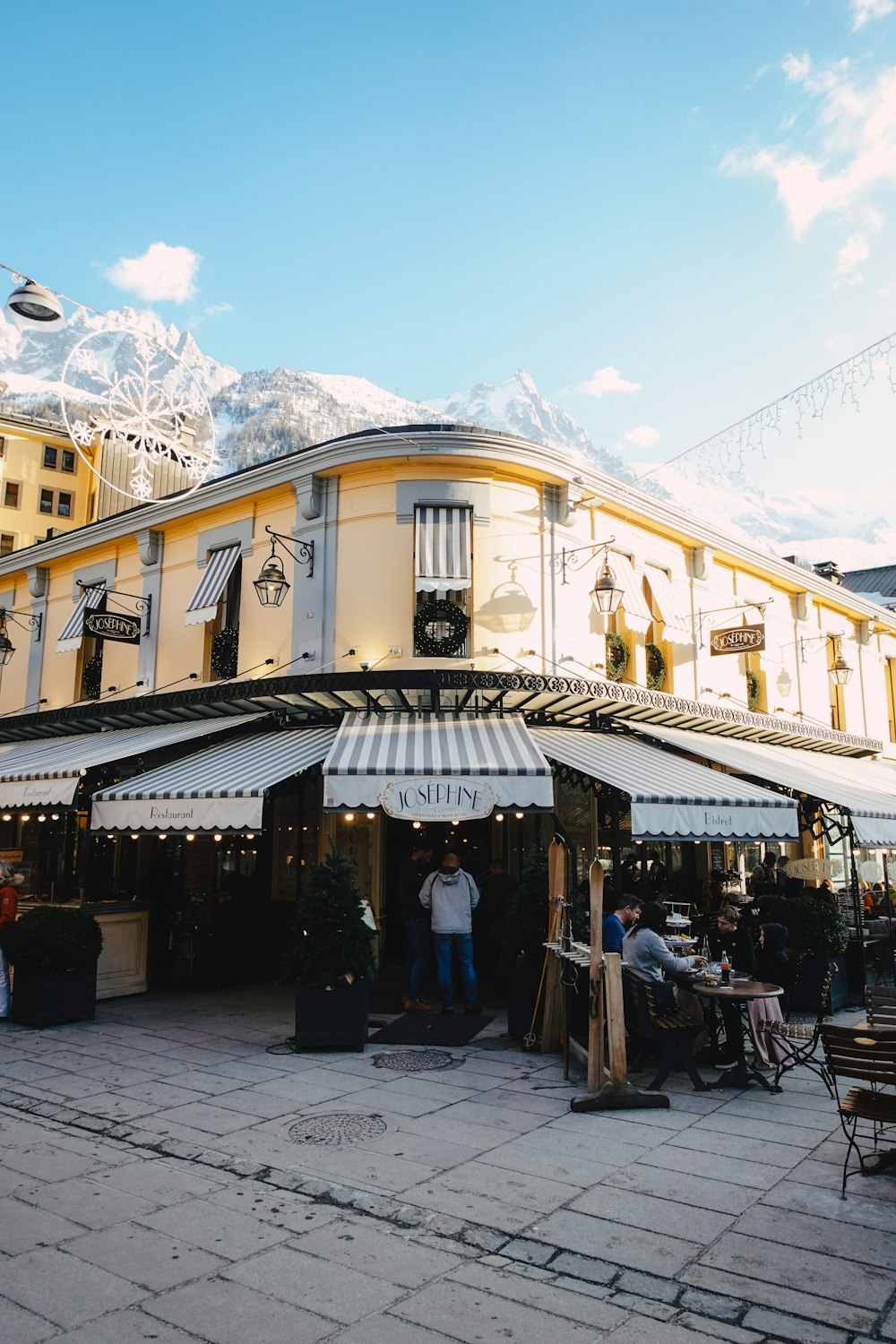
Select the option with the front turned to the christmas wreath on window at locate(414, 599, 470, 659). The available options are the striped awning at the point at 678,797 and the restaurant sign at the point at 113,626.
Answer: the restaurant sign

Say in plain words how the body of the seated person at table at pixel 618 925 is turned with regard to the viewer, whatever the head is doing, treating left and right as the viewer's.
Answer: facing to the right of the viewer

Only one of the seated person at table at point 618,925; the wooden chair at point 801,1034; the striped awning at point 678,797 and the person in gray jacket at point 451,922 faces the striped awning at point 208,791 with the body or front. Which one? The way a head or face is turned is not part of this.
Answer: the wooden chair

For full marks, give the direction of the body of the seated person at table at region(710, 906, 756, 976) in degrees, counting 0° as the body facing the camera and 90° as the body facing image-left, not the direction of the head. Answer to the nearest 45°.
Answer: approximately 45°

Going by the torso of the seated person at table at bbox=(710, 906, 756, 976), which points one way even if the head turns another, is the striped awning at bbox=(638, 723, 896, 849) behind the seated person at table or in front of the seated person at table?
behind

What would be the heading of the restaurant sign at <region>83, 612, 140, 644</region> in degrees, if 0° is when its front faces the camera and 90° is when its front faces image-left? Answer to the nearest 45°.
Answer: approximately 315°

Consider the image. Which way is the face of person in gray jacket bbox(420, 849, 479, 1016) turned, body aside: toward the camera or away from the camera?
away from the camera

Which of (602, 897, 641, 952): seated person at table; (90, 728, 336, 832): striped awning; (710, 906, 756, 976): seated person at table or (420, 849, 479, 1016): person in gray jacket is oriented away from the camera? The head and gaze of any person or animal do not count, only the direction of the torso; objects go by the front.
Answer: the person in gray jacket

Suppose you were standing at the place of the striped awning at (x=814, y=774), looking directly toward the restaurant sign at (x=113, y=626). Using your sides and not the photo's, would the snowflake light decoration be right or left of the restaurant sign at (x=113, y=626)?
left

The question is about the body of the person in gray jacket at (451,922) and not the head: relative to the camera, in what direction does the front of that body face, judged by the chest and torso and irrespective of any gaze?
away from the camera
